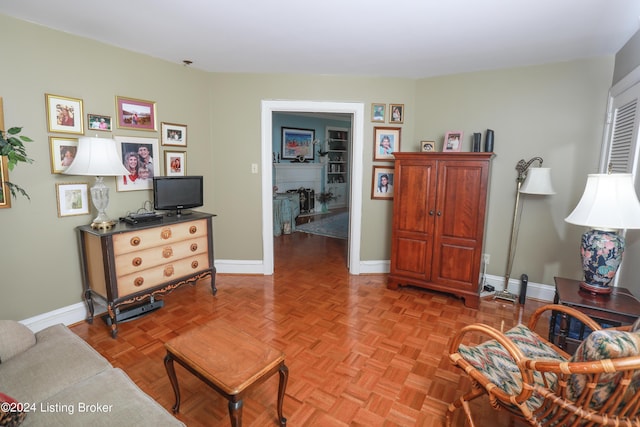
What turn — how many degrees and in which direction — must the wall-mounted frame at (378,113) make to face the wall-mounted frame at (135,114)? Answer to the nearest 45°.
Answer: approximately 45° to its right

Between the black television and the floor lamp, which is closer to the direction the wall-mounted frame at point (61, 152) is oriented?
the floor lamp

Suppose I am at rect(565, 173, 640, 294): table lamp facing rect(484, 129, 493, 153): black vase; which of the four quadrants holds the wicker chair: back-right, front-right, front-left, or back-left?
back-left

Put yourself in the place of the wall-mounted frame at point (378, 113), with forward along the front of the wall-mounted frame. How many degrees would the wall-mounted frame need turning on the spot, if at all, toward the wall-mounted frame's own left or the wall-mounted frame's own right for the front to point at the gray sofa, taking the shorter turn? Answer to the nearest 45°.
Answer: approximately 45° to the wall-mounted frame's own right

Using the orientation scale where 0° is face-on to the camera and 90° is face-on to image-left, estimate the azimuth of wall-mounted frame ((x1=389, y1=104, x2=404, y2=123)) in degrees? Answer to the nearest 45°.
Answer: approximately 0°
